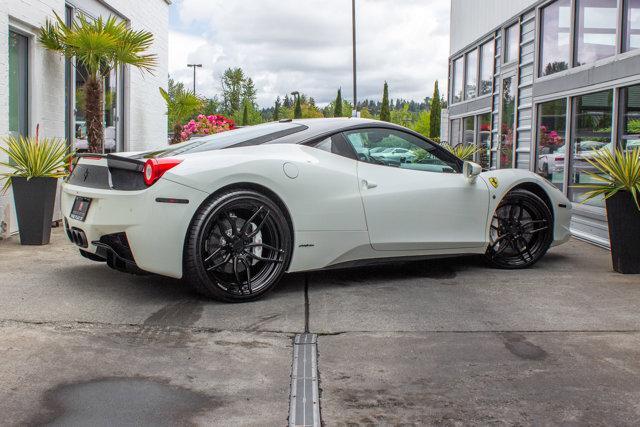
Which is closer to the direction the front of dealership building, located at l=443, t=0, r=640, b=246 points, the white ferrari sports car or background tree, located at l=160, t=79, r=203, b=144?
the white ferrari sports car

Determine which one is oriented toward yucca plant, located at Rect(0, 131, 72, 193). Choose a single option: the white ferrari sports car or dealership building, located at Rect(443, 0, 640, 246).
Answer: the dealership building

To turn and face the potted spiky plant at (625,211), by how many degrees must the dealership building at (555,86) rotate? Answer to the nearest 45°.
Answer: approximately 45° to its left

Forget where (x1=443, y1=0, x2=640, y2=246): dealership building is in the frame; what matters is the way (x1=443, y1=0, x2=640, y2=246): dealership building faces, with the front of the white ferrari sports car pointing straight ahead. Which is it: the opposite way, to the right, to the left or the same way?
the opposite way

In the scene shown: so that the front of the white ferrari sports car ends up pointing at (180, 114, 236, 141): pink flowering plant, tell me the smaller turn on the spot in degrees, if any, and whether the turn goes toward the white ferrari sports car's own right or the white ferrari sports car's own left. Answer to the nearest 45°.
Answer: approximately 45° to the white ferrari sports car's own left

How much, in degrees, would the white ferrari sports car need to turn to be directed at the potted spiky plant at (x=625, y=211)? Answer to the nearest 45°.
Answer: approximately 45° to its right

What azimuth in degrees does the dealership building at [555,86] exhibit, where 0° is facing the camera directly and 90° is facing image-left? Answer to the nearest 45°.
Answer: approximately 45°

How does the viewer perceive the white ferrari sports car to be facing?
facing away from the viewer and to the right of the viewer

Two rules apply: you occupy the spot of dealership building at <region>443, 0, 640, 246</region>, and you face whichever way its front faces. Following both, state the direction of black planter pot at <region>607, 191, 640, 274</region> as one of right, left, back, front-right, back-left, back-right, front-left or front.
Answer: front-left
